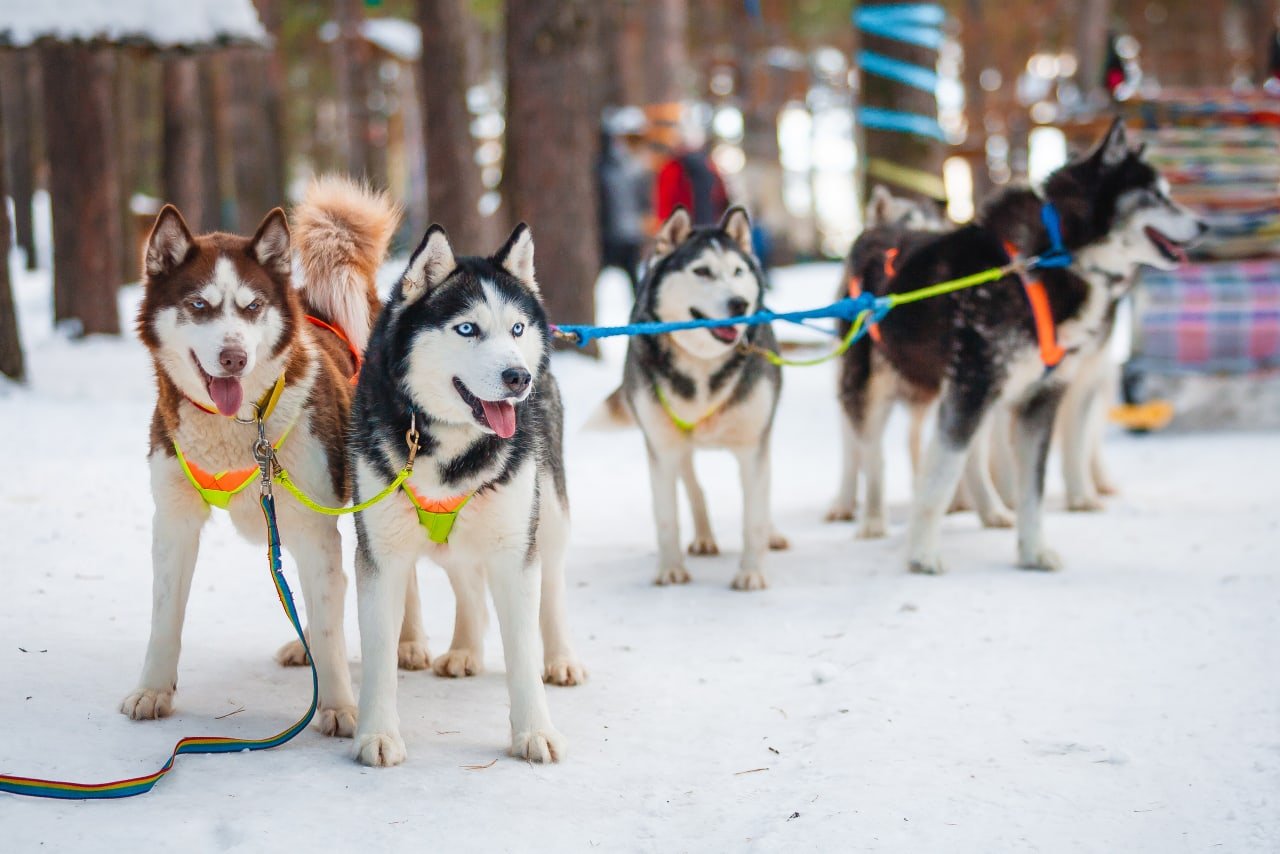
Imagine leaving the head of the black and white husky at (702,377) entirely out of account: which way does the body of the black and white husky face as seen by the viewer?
toward the camera

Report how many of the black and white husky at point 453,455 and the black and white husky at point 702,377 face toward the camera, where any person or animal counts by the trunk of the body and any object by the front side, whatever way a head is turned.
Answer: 2

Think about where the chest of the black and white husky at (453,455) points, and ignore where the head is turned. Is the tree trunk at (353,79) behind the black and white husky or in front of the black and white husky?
behind

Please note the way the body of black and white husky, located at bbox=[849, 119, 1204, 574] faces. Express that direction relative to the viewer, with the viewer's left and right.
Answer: facing the viewer and to the right of the viewer

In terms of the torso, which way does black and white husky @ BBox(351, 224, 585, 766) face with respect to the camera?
toward the camera

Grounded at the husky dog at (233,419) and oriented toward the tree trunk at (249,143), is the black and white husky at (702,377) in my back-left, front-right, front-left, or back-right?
front-right

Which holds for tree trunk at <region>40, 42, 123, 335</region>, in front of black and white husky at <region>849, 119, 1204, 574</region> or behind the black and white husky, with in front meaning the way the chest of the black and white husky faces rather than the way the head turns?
behind

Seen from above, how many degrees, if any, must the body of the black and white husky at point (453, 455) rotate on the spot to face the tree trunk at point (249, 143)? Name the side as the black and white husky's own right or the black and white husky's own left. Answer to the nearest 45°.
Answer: approximately 180°

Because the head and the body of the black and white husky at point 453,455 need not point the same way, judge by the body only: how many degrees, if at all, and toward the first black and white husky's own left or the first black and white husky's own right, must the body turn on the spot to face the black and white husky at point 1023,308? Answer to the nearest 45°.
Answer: approximately 135° to the first black and white husky's own left
